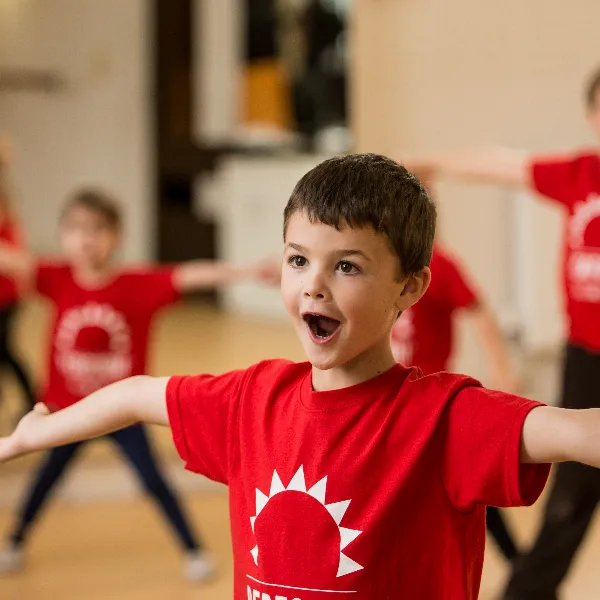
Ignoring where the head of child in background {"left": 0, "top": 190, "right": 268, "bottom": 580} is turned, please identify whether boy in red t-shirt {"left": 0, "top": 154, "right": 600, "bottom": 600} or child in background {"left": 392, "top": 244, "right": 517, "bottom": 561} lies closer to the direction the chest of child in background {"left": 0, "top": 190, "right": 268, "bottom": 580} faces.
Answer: the boy in red t-shirt

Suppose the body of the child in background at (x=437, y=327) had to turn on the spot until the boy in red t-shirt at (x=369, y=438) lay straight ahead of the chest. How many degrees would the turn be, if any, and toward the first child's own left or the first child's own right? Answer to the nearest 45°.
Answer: approximately 45° to the first child's own left

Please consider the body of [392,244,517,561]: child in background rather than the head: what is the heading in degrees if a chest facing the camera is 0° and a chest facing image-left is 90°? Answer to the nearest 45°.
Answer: approximately 45°

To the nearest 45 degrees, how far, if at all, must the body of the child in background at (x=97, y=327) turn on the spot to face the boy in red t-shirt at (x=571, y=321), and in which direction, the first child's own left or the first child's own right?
approximately 45° to the first child's own left

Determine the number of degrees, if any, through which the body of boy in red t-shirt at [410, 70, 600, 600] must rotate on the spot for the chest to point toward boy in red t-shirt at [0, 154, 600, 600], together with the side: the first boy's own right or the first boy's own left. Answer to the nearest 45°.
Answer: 0° — they already face them

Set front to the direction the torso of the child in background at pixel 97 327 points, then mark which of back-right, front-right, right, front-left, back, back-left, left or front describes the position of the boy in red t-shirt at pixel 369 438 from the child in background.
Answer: front

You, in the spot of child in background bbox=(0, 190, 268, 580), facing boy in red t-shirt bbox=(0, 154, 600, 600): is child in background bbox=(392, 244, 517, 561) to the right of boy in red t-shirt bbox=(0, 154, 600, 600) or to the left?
left

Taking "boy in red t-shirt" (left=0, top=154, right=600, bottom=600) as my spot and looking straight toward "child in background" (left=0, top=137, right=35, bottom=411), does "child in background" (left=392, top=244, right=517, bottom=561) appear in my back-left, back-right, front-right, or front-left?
front-right

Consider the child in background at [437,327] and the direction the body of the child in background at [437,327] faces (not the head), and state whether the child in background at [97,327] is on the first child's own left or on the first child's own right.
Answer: on the first child's own right

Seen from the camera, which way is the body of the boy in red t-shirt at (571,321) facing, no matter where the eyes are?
toward the camera

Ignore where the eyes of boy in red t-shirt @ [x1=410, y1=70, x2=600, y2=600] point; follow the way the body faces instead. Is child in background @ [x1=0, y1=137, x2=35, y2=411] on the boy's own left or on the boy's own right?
on the boy's own right

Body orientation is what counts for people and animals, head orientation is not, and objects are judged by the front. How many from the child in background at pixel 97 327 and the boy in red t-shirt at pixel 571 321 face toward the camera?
2

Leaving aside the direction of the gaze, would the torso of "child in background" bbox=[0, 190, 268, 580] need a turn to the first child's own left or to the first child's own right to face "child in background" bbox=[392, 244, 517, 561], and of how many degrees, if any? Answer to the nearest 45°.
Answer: approximately 45° to the first child's own left

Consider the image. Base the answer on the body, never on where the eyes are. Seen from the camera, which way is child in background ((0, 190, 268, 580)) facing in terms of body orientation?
toward the camera
